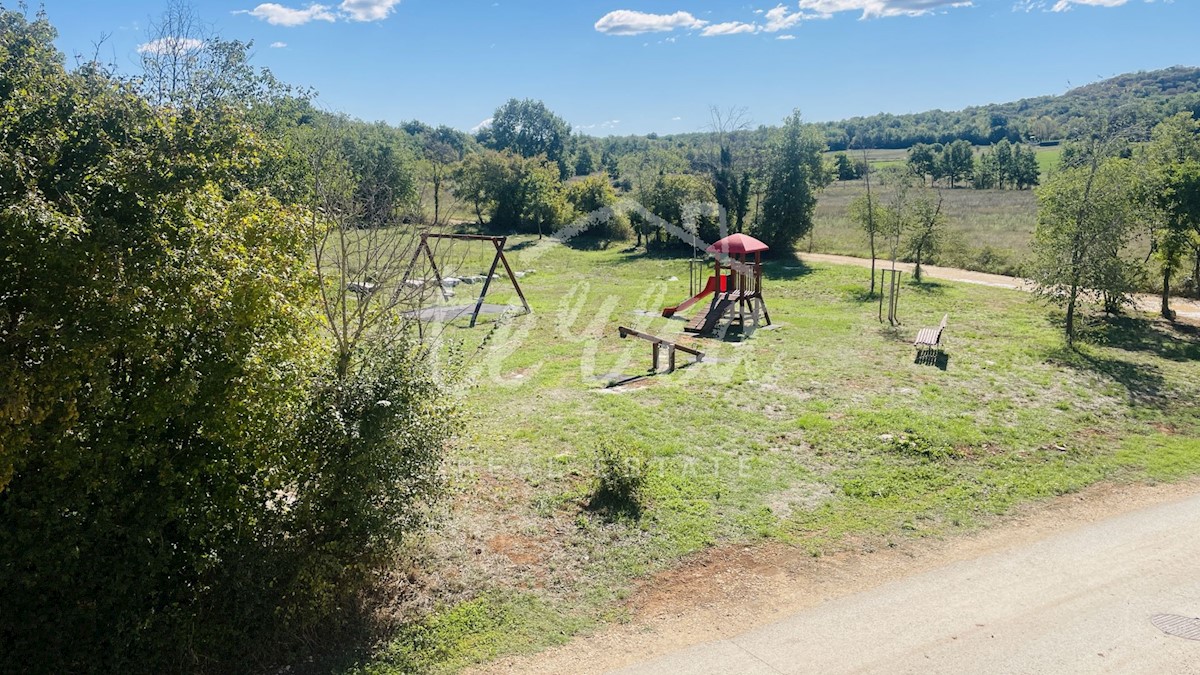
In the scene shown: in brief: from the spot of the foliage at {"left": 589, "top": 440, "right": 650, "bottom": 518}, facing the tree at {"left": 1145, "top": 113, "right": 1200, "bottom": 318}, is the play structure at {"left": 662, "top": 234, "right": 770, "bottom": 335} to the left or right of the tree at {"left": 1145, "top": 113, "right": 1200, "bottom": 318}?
left

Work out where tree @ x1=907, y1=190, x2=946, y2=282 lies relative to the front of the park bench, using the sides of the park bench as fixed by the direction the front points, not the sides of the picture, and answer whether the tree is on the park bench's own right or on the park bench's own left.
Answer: on the park bench's own right

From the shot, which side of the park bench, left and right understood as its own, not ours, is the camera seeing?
left

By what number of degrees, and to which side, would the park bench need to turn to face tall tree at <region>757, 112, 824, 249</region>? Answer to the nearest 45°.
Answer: approximately 90° to its right

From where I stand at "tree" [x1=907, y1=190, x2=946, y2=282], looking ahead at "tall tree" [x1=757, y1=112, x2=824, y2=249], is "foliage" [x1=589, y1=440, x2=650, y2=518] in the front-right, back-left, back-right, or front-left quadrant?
back-left

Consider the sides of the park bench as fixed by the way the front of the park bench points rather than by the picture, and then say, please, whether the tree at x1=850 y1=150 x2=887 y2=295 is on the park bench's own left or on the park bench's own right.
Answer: on the park bench's own right

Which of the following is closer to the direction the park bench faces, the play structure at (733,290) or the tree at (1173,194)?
the play structure

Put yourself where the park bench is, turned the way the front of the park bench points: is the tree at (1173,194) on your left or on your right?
on your right

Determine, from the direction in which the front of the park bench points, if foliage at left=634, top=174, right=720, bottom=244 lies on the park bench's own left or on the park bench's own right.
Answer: on the park bench's own right
